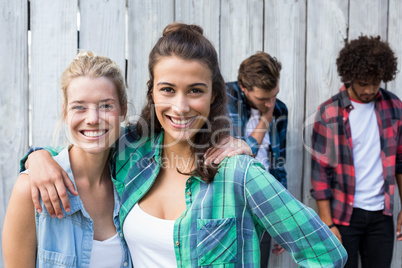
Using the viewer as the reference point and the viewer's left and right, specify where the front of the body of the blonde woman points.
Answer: facing the viewer and to the right of the viewer

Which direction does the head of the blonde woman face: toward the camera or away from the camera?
toward the camera

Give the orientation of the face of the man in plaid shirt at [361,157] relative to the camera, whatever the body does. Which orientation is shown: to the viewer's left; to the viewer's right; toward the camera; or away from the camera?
toward the camera

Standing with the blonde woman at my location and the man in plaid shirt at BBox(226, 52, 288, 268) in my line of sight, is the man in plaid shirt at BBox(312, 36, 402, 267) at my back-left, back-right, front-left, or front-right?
front-right

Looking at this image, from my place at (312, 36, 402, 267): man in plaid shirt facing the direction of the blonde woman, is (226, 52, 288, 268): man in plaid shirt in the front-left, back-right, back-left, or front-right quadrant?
front-right

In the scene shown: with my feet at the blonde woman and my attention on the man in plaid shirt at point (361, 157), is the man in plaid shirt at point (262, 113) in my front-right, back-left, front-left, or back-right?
front-left

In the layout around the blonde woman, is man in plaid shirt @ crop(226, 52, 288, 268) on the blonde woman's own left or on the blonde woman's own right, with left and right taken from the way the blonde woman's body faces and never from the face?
on the blonde woman's own left

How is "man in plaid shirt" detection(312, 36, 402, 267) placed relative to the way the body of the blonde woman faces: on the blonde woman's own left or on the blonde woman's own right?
on the blonde woman's own left
